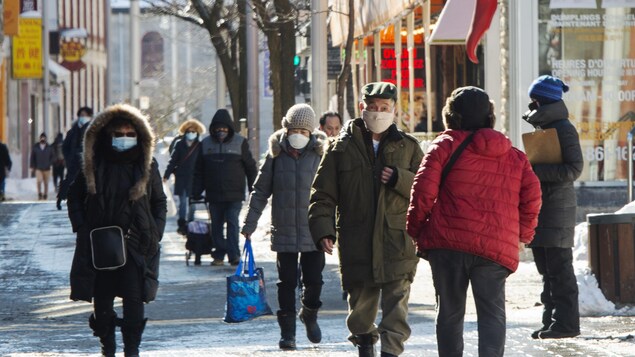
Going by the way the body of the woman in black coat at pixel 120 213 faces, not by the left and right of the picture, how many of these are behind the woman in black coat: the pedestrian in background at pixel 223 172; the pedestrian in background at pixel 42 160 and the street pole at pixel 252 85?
3

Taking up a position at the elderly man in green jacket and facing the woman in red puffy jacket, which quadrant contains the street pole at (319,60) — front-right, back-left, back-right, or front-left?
back-left

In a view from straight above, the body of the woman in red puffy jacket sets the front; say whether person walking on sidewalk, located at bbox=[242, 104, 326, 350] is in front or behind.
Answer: in front

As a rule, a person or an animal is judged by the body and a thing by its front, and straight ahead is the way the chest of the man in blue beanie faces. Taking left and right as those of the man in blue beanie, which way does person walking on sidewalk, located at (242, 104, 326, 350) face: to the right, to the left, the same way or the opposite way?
to the left

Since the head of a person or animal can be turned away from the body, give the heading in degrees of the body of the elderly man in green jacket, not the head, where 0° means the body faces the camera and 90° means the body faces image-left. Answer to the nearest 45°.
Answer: approximately 0°

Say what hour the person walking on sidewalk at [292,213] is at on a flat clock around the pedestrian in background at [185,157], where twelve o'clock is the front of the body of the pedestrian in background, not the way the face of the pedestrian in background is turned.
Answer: The person walking on sidewalk is roughly at 12 o'clock from the pedestrian in background.

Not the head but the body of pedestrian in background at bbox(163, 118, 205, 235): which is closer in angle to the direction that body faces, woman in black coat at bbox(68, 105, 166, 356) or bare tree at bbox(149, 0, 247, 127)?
the woman in black coat

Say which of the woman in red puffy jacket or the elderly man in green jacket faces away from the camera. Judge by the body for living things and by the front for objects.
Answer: the woman in red puffy jacket

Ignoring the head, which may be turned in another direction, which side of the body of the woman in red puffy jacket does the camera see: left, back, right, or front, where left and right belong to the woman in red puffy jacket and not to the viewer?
back

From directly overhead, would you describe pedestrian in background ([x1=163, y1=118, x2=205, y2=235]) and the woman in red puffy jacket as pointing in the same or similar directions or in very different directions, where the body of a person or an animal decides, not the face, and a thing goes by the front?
very different directions
